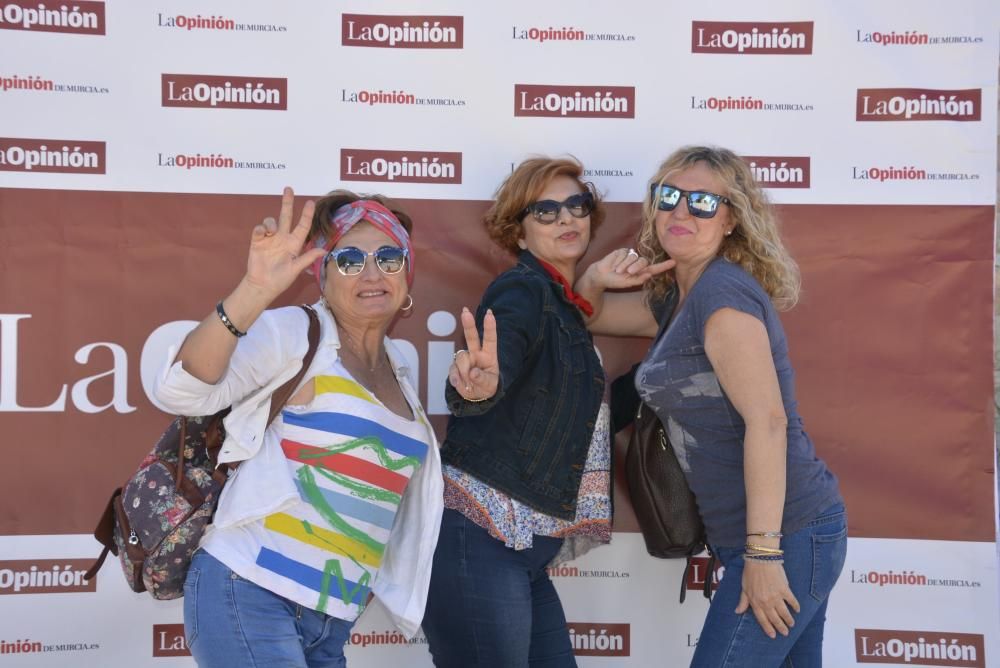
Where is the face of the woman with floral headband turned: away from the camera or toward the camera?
toward the camera

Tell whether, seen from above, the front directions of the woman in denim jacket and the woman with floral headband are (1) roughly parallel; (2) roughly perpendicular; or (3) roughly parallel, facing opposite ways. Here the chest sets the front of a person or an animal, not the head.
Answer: roughly parallel

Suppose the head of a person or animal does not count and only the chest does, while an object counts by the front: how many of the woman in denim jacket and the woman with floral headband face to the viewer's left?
0

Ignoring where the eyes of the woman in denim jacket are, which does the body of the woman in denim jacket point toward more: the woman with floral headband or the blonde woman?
the blonde woman

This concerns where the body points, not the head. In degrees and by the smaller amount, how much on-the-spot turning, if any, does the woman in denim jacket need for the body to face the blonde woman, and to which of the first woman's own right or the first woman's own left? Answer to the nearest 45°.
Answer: approximately 45° to the first woman's own left

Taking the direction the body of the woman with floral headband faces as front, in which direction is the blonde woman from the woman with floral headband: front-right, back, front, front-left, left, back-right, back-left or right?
front-left

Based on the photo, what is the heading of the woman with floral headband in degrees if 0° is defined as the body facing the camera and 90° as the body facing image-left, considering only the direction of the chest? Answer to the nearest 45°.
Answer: approximately 315°

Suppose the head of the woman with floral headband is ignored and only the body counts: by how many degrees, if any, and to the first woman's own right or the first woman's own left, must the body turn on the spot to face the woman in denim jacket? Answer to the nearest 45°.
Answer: approximately 45° to the first woman's own left

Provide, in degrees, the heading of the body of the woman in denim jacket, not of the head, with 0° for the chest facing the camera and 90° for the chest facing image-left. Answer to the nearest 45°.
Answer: approximately 315°

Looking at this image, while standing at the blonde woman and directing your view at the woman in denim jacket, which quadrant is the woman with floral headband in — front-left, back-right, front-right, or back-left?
front-left

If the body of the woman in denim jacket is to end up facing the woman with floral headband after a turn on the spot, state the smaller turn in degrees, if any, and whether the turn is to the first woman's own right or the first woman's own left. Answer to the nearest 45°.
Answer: approximately 90° to the first woman's own right
